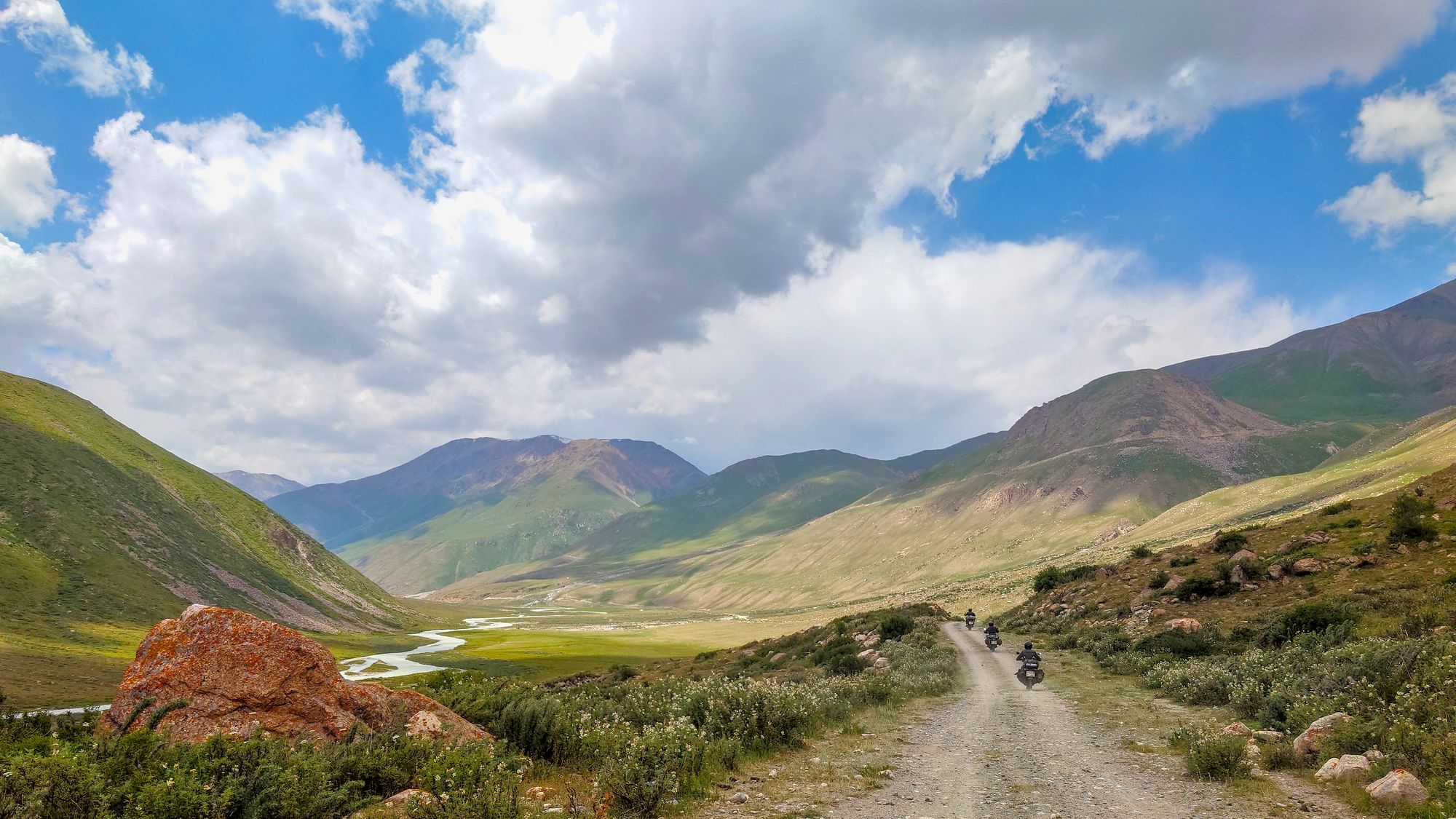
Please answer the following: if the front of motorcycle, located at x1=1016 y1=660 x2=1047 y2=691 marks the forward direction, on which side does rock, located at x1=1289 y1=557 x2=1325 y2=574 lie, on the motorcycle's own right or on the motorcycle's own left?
on the motorcycle's own right

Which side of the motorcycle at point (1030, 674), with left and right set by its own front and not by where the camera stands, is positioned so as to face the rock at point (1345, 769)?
back

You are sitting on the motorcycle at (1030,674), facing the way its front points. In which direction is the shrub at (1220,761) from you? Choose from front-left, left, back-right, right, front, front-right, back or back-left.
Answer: back

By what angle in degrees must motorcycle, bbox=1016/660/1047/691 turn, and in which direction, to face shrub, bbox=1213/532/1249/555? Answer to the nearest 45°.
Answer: approximately 45° to its right

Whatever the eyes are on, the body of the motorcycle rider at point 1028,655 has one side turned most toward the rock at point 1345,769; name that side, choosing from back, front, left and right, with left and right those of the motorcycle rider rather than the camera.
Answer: back

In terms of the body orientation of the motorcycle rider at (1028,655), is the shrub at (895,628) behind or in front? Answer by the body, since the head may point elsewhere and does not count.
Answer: in front

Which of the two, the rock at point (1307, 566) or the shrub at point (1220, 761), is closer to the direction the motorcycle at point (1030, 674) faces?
the rock

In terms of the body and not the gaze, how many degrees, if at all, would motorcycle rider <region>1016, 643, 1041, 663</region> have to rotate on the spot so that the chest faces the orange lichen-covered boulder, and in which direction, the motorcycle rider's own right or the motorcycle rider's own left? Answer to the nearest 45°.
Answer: approximately 135° to the motorcycle rider's own left

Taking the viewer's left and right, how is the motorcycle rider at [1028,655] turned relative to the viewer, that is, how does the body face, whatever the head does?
facing away from the viewer

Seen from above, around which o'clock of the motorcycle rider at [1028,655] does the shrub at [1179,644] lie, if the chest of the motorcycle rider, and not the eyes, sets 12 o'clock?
The shrub is roughly at 2 o'clock from the motorcycle rider.

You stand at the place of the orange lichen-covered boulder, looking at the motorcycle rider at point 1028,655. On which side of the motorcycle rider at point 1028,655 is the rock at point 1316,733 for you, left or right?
right

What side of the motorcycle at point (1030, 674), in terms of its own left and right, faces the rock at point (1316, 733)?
back

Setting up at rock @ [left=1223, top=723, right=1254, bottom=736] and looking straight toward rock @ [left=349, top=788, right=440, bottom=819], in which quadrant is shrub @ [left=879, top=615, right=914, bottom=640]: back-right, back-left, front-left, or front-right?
back-right

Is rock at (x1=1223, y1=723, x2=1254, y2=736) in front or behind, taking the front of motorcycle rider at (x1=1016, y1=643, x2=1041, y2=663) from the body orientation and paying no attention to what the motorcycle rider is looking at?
behind

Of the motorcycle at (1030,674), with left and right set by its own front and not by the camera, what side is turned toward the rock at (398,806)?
back

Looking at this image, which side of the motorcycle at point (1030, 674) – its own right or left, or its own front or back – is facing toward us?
back

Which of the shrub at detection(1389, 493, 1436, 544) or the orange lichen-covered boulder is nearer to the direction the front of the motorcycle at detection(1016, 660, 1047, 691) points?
the shrub

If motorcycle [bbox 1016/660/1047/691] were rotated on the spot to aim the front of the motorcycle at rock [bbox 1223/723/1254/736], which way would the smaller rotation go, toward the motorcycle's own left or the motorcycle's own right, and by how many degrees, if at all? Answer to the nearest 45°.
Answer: approximately 180°
